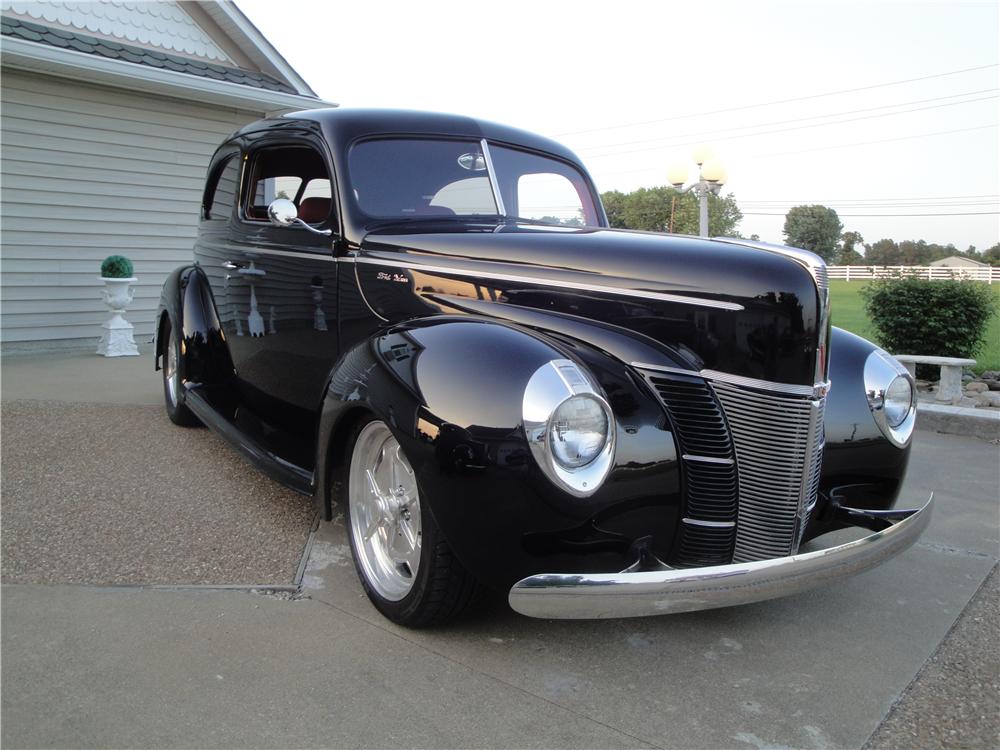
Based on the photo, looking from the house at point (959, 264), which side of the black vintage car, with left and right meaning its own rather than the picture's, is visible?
left

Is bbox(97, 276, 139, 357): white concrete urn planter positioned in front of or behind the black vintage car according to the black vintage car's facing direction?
behind

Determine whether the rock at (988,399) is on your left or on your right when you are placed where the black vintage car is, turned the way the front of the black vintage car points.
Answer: on your left

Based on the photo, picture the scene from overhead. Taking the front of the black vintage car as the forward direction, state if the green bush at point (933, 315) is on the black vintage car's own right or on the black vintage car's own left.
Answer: on the black vintage car's own left

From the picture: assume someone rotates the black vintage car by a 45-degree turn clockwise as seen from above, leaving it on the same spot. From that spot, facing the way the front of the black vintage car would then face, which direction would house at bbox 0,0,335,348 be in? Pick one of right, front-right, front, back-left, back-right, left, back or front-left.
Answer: back-right

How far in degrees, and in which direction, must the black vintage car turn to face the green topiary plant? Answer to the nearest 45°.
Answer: approximately 180°

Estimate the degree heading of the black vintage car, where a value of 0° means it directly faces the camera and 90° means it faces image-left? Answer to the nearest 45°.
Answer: approximately 315°

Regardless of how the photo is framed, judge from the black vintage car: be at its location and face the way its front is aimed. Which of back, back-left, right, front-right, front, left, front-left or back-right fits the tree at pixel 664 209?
back-left
